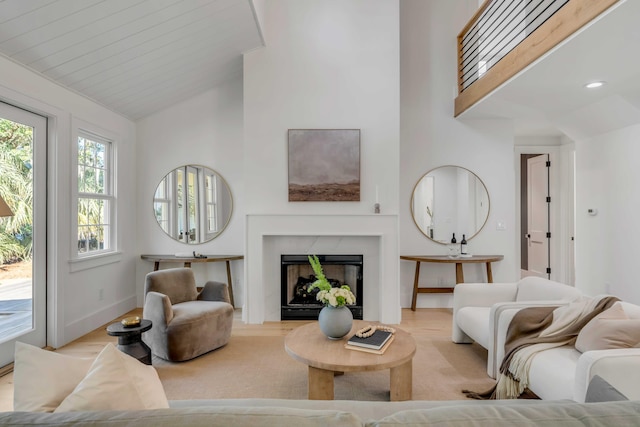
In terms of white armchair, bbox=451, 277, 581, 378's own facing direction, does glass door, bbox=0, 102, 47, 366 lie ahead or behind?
ahead

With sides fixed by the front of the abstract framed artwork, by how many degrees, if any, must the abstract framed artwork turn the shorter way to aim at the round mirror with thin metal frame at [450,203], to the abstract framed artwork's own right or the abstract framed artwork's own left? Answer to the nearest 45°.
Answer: approximately 90° to the abstract framed artwork's own left

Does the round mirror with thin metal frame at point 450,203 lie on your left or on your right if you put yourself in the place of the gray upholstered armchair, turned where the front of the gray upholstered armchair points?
on your left

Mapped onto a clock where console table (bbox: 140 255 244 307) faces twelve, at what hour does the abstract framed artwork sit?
The abstract framed artwork is roughly at 10 o'clock from the console table.

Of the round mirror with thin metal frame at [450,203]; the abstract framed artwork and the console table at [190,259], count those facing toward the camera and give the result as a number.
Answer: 3

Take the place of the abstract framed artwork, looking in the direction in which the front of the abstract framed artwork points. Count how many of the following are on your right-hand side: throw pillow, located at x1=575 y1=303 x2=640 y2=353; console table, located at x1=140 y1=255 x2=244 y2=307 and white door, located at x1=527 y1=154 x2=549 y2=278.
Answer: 1

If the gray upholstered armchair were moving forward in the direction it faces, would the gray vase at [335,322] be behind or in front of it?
in front

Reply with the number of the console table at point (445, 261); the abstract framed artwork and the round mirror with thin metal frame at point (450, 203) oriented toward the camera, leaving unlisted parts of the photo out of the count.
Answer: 3

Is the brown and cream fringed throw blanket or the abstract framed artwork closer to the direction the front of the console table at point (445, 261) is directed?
the brown and cream fringed throw blanket

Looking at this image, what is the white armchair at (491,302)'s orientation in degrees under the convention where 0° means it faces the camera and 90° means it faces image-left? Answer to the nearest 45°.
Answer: approximately 45°

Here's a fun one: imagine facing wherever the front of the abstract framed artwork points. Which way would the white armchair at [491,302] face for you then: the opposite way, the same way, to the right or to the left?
to the right

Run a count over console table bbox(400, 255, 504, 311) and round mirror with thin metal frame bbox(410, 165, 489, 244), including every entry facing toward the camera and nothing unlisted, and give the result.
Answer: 2

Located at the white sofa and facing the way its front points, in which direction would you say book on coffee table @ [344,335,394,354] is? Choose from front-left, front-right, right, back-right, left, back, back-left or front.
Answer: front

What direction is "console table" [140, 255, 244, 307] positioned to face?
toward the camera

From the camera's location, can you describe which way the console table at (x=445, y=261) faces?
facing the viewer

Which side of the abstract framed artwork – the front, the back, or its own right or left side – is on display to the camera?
front

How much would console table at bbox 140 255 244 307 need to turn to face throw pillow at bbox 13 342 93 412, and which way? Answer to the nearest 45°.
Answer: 0° — it already faces it

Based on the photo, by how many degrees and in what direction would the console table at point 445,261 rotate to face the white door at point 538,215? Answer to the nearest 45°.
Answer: approximately 135° to its left
